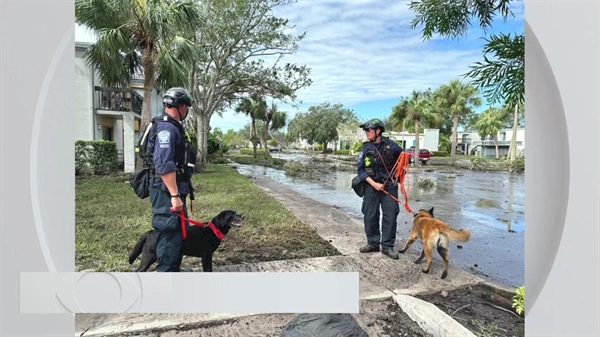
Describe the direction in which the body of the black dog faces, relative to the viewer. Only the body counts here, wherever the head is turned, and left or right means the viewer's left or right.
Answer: facing to the right of the viewer

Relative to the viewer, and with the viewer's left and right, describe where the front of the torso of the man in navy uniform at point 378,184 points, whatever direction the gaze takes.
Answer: facing the viewer

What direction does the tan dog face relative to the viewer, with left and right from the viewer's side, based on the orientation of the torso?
facing away from the viewer and to the left of the viewer

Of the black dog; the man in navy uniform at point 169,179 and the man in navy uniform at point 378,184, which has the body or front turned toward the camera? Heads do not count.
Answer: the man in navy uniform at point 378,184

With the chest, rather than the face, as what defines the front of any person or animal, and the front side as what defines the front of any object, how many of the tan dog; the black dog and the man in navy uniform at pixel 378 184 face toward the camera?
1

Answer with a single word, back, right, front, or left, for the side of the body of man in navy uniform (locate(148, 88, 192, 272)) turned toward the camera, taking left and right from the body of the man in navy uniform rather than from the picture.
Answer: right
